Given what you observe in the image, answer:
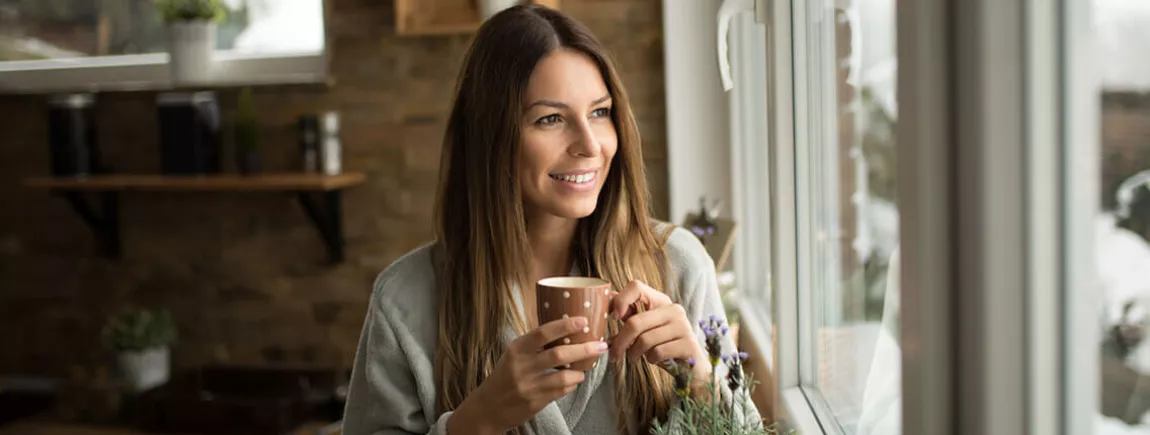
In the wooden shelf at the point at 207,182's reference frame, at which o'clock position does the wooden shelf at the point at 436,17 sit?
the wooden shelf at the point at 436,17 is roughly at 10 o'clock from the wooden shelf at the point at 207,182.

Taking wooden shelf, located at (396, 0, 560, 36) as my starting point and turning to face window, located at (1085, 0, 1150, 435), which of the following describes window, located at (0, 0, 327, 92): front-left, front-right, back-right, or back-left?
back-right

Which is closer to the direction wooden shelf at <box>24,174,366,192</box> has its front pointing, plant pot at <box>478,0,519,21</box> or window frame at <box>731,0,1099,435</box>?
the window frame

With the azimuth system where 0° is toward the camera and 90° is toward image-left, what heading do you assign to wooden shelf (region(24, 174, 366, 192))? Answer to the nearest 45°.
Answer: approximately 0°
